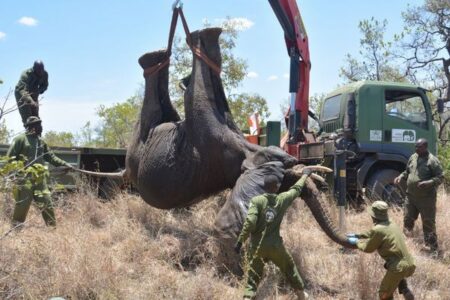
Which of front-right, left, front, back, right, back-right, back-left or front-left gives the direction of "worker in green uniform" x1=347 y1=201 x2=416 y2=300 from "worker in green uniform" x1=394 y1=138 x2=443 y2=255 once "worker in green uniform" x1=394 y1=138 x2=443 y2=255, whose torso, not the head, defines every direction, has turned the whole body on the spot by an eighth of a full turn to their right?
left

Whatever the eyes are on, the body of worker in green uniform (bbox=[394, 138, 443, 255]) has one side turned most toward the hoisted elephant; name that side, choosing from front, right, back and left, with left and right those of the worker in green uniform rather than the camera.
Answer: front

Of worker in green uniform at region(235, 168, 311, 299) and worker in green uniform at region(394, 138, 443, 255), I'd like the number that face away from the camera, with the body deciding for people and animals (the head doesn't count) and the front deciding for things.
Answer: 1

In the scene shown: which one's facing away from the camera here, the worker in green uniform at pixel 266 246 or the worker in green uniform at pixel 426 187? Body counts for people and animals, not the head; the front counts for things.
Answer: the worker in green uniform at pixel 266 246

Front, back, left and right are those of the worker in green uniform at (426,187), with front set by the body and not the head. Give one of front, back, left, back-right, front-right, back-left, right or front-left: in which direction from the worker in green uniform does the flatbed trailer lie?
front-right

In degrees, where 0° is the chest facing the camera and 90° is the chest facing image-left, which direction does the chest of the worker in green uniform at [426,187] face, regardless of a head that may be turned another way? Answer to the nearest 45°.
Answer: approximately 45°

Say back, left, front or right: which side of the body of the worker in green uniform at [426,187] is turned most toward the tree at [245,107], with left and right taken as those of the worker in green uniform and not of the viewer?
right

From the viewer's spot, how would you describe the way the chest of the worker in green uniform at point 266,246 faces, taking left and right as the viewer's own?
facing away from the viewer

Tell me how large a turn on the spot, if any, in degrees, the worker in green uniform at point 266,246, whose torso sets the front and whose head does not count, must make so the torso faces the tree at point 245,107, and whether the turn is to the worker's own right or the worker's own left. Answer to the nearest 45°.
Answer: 0° — they already face it
